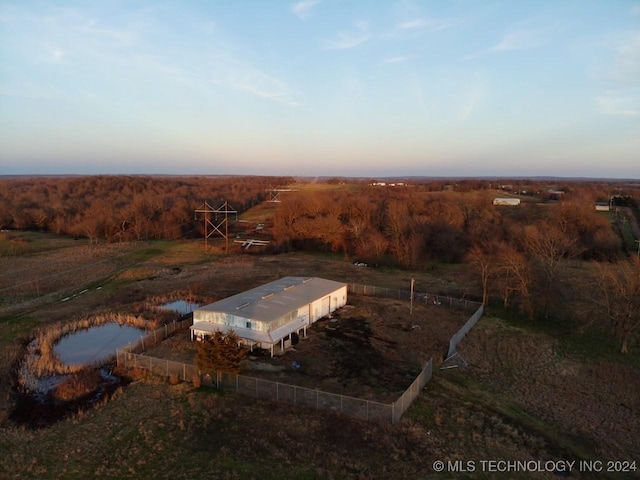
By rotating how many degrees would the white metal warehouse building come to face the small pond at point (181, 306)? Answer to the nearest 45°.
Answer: approximately 90° to its right

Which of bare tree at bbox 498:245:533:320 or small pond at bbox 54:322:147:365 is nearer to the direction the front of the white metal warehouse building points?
the small pond

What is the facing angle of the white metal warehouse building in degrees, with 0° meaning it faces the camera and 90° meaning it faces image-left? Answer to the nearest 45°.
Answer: approximately 45°

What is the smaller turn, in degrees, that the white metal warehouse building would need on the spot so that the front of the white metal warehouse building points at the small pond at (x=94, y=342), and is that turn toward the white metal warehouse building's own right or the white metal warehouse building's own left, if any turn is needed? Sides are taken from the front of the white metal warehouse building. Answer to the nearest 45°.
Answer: approximately 45° to the white metal warehouse building's own right

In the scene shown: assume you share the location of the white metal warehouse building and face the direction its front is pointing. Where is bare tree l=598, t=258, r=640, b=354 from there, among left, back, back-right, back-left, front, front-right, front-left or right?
back-left

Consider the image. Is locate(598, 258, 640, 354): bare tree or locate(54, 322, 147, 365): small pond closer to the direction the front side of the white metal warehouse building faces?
the small pond
